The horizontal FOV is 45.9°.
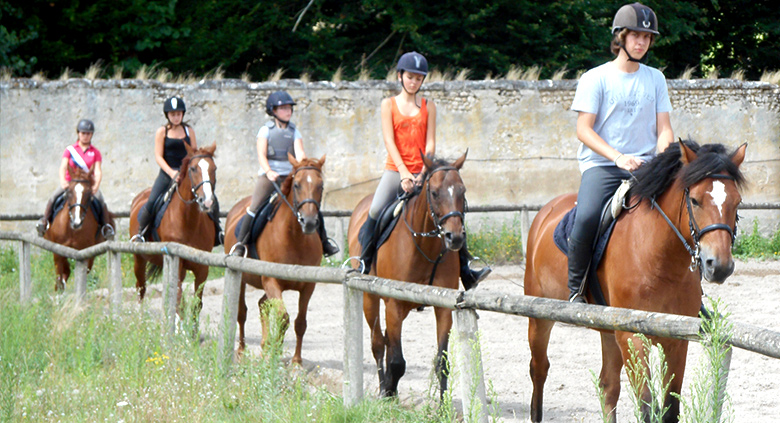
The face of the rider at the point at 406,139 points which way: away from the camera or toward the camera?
toward the camera

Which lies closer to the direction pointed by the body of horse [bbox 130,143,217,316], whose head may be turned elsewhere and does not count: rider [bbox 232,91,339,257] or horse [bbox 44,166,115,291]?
the rider

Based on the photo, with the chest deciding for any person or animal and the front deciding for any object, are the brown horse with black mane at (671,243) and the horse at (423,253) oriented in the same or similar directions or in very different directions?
same or similar directions

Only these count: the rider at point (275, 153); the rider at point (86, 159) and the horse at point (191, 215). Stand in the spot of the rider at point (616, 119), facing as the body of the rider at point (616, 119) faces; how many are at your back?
3

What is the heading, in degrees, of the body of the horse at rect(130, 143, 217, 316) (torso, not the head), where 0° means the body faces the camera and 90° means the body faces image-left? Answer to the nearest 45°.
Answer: approximately 315°

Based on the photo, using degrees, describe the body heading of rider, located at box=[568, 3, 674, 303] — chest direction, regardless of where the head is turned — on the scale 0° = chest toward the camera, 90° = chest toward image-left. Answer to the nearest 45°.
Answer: approximately 315°

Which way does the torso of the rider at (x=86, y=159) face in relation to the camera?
toward the camera

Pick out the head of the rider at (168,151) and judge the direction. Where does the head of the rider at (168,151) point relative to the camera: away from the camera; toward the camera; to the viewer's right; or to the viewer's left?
toward the camera

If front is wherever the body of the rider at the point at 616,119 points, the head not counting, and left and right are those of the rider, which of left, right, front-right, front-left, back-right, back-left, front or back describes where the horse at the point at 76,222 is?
back

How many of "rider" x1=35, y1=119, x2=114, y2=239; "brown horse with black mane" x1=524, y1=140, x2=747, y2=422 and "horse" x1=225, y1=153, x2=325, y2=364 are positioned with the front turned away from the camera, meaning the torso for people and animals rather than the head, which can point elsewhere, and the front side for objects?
0

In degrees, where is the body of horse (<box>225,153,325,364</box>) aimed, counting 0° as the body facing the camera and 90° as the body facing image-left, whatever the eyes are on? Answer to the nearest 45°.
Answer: approximately 315°

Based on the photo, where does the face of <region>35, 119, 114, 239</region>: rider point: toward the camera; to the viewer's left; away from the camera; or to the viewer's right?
toward the camera

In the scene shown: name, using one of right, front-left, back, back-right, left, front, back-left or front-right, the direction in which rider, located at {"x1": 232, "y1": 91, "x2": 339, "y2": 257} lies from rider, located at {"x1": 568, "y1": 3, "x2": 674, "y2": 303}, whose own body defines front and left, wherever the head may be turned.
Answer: back

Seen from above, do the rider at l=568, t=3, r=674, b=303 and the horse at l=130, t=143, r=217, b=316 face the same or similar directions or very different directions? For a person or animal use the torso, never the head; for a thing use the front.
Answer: same or similar directions

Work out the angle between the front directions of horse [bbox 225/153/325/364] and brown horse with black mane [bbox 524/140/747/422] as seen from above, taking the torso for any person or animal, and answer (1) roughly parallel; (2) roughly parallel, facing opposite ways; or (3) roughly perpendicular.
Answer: roughly parallel

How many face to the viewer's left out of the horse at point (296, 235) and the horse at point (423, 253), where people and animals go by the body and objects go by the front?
0
